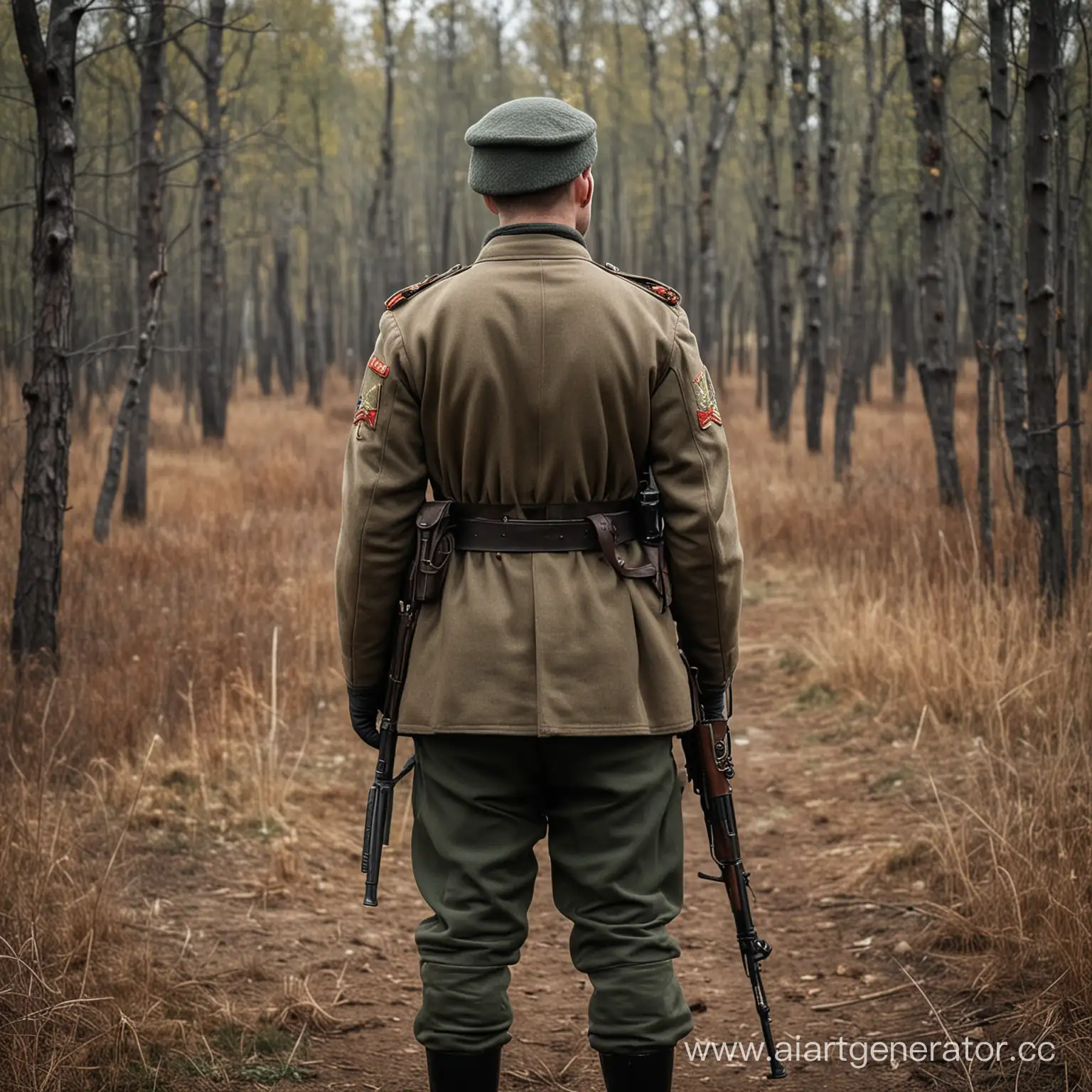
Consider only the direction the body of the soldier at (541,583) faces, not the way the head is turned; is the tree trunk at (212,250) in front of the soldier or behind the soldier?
in front

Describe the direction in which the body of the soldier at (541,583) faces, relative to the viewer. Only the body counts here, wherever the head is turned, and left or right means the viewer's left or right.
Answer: facing away from the viewer

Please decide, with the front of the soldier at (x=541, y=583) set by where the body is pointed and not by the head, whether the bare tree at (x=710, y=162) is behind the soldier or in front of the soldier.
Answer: in front

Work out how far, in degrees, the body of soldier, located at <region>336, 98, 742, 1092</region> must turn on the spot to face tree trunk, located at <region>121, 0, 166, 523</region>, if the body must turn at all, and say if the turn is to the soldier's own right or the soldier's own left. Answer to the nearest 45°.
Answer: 0° — they already face it

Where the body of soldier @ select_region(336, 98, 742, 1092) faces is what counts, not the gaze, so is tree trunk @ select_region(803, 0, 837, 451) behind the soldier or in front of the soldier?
in front

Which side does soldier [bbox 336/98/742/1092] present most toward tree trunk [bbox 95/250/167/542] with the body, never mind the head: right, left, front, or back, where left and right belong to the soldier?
front

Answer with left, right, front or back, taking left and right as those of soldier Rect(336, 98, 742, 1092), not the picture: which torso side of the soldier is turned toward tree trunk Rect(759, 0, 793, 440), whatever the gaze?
front
